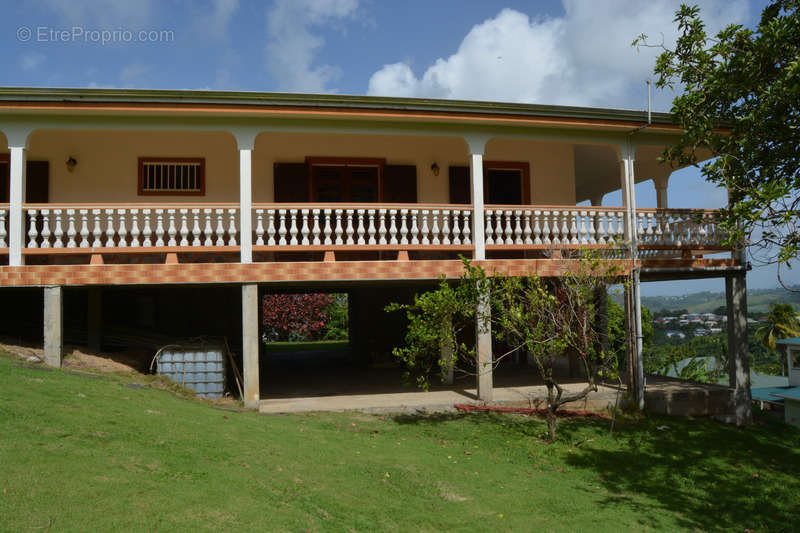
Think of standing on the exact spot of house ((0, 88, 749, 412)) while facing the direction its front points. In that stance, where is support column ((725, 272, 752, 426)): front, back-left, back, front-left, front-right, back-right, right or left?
left

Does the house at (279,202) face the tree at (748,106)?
no

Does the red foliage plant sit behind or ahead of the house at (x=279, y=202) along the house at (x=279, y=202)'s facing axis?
behind

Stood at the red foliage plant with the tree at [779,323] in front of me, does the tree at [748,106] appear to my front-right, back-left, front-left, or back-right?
front-right

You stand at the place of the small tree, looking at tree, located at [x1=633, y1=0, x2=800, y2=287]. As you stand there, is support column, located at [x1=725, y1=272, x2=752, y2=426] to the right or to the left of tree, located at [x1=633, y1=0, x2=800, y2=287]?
left

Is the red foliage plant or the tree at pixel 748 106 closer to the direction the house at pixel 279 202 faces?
the tree

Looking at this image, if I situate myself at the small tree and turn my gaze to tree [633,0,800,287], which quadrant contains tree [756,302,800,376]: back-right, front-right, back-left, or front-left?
front-left

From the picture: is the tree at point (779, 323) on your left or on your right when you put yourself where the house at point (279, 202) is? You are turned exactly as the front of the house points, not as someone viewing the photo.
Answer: on your left

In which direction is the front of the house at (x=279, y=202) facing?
toward the camera
